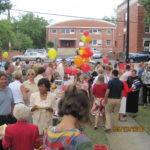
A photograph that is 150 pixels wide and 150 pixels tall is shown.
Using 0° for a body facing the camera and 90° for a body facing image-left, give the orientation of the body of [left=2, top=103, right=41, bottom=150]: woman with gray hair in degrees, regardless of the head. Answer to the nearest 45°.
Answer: approximately 180°

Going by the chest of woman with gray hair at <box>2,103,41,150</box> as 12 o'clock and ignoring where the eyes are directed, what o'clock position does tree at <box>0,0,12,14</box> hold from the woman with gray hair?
The tree is roughly at 12 o'clock from the woman with gray hair.

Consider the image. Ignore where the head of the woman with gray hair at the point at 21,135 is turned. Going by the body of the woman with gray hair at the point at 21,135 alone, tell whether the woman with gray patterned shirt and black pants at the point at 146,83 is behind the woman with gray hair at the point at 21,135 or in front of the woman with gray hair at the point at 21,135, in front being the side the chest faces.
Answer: in front

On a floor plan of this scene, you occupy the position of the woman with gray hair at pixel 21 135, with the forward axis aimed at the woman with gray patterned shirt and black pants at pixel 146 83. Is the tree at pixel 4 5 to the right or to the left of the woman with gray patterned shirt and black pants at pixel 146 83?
left

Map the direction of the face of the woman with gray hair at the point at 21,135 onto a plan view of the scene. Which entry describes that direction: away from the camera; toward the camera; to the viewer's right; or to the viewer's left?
away from the camera
